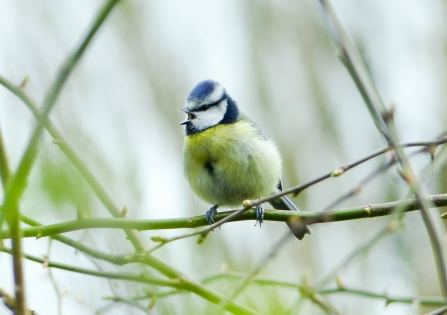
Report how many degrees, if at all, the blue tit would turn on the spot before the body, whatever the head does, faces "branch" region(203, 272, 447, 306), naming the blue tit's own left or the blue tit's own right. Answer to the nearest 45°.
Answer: approximately 45° to the blue tit's own left

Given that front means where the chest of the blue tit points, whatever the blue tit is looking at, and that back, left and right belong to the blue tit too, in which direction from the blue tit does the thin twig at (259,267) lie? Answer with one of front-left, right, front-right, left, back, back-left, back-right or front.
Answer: front-left

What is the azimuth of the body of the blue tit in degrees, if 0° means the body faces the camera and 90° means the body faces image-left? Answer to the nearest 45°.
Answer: approximately 45°

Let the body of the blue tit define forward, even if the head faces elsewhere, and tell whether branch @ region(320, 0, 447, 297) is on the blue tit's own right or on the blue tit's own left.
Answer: on the blue tit's own left
